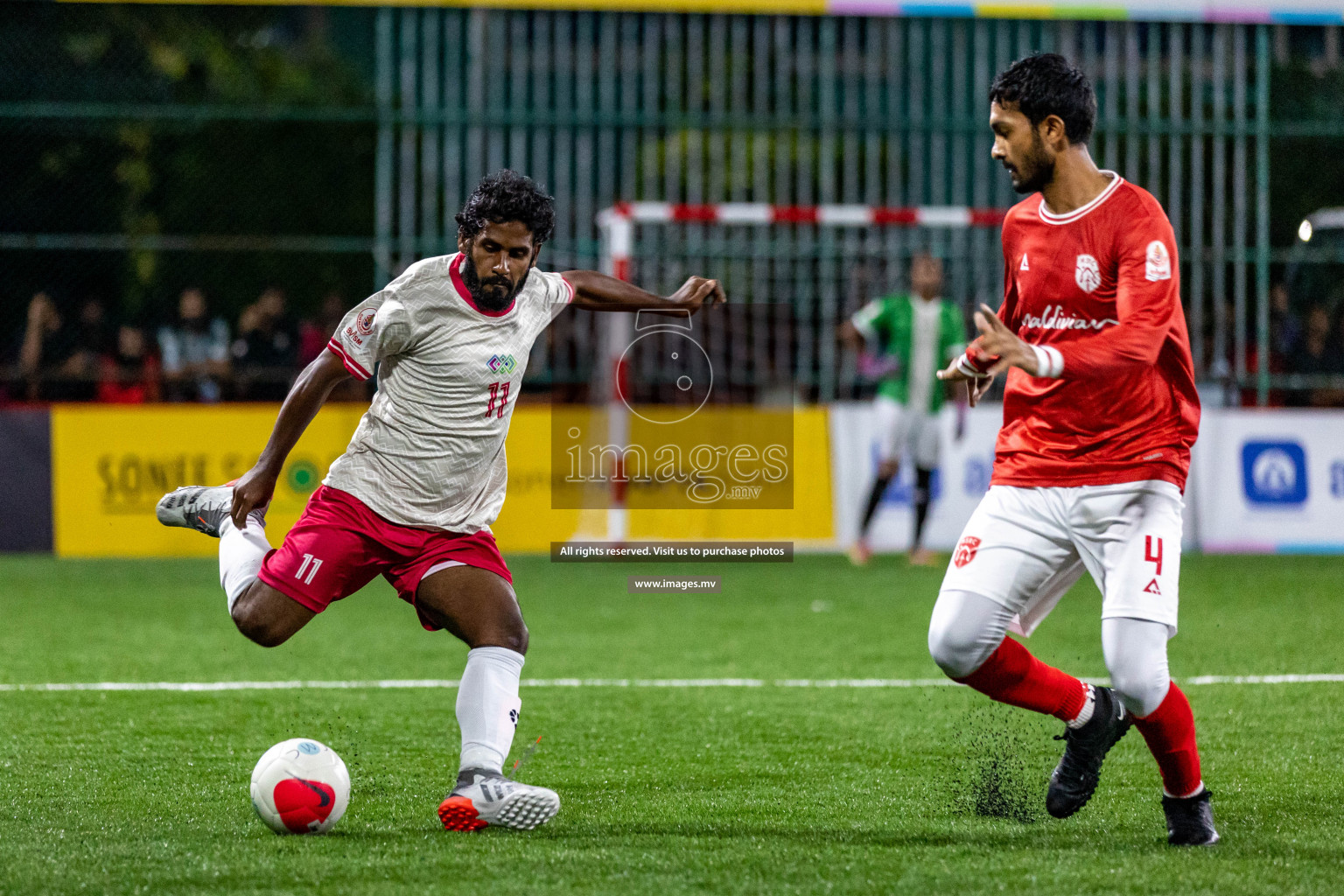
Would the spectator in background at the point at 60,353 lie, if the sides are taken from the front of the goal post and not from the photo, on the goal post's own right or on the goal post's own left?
on the goal post's own right

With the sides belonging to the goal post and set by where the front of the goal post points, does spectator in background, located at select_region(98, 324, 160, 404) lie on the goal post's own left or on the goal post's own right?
on the goal post's own right

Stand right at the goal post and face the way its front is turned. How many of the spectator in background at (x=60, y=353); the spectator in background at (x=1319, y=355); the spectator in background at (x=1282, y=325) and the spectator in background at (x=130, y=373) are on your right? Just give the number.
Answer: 2

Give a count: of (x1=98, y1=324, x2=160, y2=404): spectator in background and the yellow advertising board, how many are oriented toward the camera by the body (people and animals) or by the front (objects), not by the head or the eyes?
2

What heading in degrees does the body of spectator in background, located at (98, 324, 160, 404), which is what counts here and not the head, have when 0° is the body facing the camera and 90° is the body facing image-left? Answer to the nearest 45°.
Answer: approximately 0°

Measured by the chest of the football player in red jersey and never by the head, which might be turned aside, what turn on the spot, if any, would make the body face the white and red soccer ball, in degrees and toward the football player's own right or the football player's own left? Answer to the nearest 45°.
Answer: approximately 45° to the football player's own right

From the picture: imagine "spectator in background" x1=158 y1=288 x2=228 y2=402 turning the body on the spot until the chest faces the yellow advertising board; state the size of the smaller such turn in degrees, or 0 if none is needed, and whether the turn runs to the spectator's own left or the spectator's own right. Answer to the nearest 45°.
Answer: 0° — they already face it

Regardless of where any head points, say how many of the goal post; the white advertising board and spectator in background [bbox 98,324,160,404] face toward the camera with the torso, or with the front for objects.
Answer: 3

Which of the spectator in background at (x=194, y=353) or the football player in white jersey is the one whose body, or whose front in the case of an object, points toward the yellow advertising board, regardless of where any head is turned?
the spectator in background

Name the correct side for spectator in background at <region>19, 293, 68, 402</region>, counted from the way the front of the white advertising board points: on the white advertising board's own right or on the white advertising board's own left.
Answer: on the white advertising board's own right
